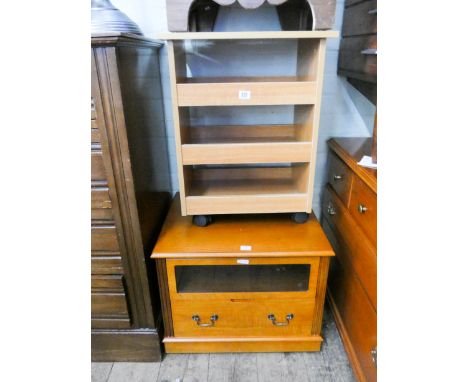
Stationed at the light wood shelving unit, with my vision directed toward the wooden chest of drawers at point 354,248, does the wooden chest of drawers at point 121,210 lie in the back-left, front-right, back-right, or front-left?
back-right

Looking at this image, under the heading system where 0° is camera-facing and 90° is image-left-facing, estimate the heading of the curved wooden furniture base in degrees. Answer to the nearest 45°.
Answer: approximately 0°

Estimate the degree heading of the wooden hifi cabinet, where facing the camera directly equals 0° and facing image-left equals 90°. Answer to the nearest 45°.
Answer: approximately 0°
